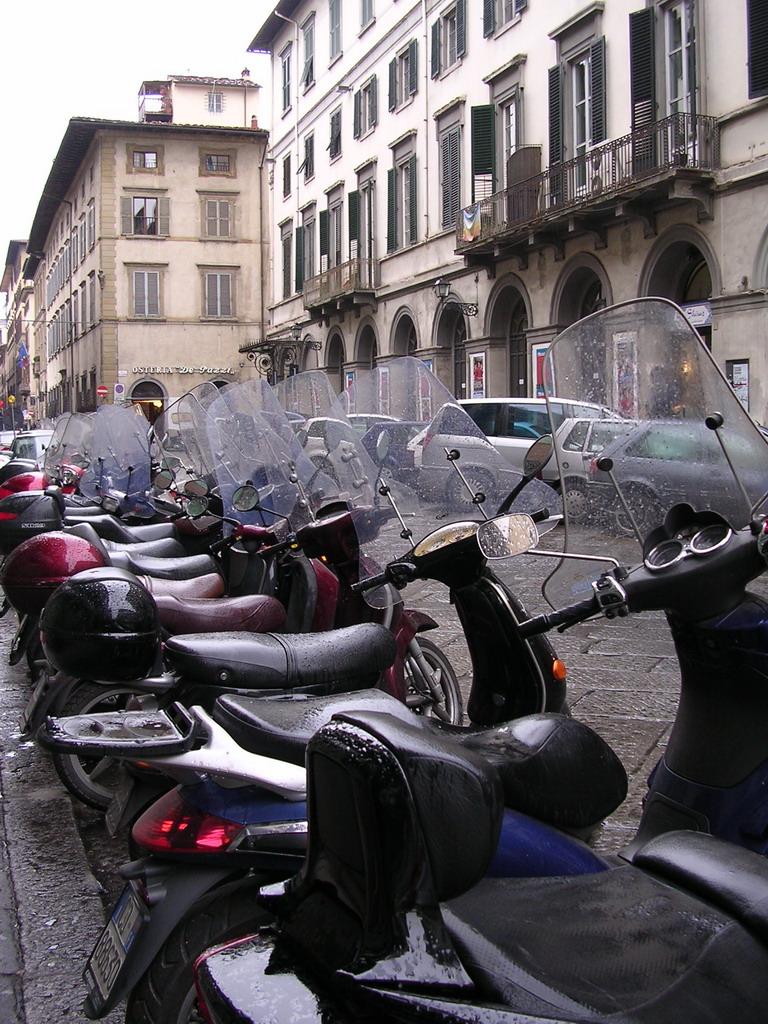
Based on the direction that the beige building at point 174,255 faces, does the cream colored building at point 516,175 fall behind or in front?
in front

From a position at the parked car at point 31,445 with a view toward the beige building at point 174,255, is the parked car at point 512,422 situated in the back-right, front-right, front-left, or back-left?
back-right

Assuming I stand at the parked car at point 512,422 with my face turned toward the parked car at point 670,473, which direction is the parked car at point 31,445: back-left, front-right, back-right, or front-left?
back-right

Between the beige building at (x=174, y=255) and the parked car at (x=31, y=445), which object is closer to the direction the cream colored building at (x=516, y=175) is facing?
the parked car

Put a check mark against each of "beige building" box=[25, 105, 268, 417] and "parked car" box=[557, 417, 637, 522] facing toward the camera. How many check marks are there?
1

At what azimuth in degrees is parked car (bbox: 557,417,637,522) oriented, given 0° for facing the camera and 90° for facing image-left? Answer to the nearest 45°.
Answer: approximately 225°

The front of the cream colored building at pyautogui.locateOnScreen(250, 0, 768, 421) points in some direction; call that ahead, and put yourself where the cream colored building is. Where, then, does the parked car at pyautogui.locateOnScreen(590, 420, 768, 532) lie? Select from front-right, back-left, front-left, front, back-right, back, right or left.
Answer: front-left

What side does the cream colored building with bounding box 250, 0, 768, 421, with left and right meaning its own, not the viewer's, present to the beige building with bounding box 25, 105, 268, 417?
right

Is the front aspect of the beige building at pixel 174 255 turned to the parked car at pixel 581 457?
yes

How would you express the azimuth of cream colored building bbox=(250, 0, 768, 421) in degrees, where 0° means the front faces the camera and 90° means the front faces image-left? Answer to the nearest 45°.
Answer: approximately 45°

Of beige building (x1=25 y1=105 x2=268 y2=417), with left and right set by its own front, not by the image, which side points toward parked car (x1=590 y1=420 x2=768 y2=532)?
front
